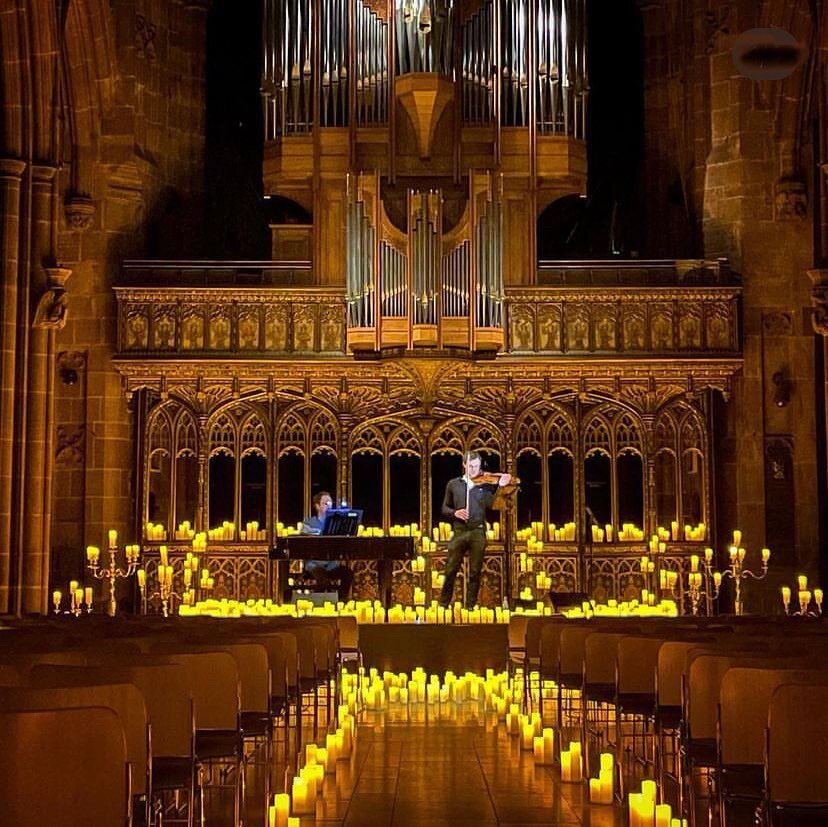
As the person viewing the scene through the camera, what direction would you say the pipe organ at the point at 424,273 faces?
facing the viewer

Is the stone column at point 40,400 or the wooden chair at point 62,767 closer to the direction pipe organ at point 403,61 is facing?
the wooden chair

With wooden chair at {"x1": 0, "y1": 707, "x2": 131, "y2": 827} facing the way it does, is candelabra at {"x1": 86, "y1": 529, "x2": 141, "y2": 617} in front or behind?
in front

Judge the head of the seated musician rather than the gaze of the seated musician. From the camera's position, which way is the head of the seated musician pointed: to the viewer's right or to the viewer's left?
to the viewer's right

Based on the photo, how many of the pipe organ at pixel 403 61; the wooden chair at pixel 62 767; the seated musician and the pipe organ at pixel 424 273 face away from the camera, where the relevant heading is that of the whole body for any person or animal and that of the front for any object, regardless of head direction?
1

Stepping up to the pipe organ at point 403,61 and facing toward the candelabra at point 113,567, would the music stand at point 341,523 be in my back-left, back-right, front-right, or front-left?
front-left

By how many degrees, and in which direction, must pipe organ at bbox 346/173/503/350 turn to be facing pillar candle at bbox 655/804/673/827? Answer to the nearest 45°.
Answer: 0° — it already faces it

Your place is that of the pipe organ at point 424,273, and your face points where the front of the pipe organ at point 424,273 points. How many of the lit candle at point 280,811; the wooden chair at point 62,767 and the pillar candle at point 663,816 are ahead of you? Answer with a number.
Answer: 3

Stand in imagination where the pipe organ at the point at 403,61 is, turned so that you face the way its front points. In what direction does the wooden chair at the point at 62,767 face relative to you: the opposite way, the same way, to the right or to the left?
the opposite way

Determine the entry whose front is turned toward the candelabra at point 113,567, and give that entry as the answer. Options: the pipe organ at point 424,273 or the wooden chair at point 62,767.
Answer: the wooden chair

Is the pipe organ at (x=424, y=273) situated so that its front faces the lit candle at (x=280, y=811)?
yes

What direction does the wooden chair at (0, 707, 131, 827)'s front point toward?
away from the camera

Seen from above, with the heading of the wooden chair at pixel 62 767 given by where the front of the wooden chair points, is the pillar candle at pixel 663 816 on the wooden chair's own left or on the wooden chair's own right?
on the wooden chair's own right

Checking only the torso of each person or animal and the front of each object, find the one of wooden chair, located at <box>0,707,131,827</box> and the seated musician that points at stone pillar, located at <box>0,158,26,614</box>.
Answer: the wooden chair
